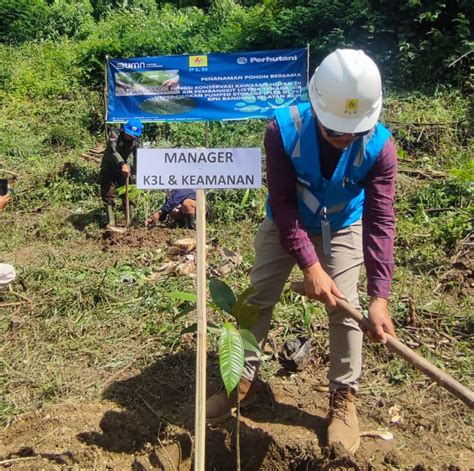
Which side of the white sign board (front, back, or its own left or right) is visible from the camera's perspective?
front

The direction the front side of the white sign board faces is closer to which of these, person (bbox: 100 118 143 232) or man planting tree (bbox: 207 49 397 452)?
the man planting tree

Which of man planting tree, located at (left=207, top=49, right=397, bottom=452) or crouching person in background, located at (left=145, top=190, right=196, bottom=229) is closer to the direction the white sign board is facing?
the man planting tree

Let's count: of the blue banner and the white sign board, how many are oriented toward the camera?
2

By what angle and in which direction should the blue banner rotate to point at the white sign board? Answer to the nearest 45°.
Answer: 0° — it already faces it

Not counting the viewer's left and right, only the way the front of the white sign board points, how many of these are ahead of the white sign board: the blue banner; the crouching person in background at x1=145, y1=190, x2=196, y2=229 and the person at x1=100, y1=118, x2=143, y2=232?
0

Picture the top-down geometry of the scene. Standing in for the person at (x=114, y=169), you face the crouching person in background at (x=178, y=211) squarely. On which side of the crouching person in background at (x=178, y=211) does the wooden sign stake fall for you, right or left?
right

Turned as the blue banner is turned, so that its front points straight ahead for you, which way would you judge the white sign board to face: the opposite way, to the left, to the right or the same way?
the same way

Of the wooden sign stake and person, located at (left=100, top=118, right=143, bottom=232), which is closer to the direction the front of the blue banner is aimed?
the wooden sign stake

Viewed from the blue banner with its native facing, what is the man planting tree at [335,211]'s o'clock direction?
The man planting tree is roughly at 12 o'clock from the blue banner.

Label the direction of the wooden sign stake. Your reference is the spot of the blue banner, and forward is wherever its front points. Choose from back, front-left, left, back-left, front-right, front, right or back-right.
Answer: front

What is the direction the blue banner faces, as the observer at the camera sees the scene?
facing the viewer

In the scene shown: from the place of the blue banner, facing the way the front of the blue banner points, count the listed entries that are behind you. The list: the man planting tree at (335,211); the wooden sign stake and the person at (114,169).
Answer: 0

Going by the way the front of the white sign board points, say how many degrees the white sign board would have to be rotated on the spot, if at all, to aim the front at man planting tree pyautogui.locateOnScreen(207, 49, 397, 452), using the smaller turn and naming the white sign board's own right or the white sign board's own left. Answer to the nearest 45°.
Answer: approximately 90° to the white sign board's own left

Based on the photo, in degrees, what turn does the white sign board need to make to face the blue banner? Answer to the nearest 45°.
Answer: approximately 180°
